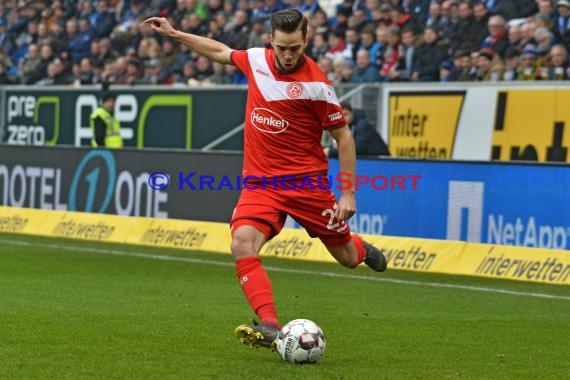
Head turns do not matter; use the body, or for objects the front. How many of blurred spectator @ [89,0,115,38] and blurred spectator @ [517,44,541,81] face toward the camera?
2

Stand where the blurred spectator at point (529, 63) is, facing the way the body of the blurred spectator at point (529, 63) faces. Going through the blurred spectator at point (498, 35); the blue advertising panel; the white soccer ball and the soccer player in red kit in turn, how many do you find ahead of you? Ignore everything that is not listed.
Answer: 3

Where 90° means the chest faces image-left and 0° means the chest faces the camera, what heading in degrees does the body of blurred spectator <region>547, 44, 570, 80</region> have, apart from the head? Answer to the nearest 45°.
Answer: approximately 0°

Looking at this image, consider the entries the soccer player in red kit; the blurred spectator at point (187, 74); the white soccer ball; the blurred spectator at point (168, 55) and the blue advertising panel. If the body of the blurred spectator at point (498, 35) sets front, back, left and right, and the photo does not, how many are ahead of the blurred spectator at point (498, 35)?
3

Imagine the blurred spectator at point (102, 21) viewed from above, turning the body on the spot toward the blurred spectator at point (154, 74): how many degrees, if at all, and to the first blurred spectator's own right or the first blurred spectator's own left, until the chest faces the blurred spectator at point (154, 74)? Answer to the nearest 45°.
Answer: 0° — they already face them

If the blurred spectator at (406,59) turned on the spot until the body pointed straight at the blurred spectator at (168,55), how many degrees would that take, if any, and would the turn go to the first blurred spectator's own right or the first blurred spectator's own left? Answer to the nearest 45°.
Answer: approximately 90° to the first blurred spectator's own right
